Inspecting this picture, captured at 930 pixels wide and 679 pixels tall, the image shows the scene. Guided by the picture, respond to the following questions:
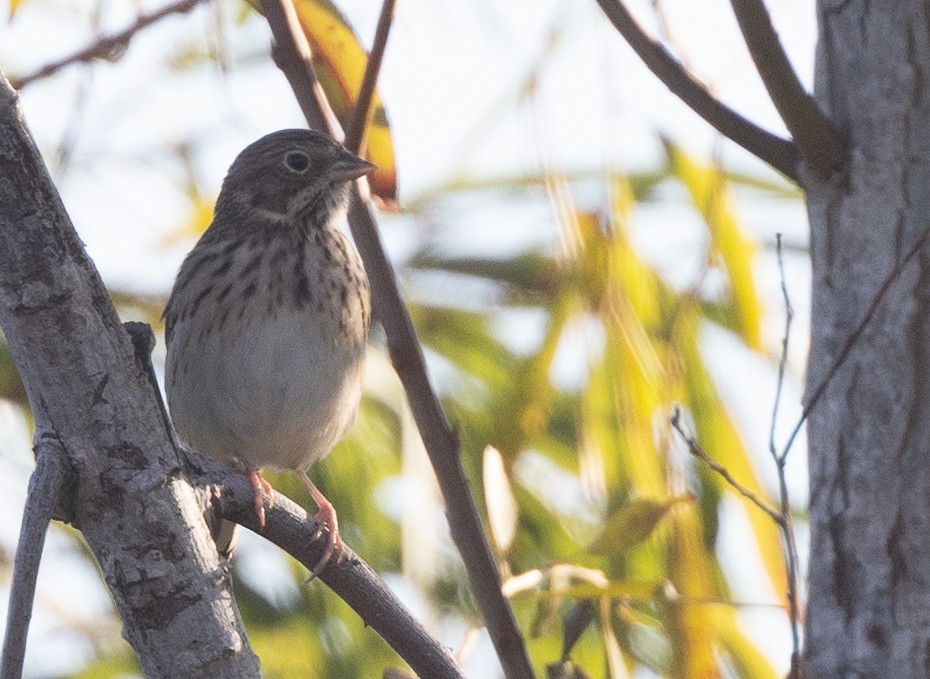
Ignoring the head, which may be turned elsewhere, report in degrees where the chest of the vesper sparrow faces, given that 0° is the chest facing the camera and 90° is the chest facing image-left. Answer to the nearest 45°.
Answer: approximately 315°

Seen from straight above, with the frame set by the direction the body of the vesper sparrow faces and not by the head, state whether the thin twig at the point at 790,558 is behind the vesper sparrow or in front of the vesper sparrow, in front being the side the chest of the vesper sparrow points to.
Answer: in front

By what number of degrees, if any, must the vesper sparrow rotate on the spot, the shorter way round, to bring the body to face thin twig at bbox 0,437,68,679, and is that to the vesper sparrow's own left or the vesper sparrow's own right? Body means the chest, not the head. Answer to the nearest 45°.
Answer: approximately 45° to the vesper sparrow's own right

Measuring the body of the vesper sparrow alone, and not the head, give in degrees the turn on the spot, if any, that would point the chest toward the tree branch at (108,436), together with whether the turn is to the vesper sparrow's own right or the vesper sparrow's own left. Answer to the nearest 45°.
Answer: approximately 45° to the vesper sparrow's own right
